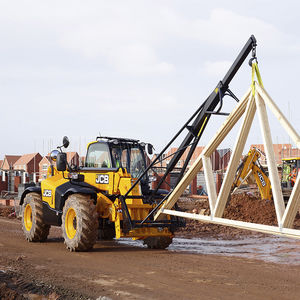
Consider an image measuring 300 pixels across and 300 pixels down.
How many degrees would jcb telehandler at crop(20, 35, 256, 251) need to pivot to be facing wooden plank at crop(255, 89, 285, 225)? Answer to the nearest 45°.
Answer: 0° — it already faces it

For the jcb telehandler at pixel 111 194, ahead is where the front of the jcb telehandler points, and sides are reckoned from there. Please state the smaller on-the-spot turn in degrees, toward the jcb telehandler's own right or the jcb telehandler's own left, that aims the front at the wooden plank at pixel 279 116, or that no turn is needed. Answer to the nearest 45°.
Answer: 0° — it already faces it

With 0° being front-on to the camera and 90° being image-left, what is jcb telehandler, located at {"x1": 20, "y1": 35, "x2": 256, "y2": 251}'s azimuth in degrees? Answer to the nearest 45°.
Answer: approximately 315°

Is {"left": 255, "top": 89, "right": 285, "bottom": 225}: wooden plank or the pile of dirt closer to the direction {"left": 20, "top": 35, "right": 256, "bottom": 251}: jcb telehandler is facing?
the wooden plank

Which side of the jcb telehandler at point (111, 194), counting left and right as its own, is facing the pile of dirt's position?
left
